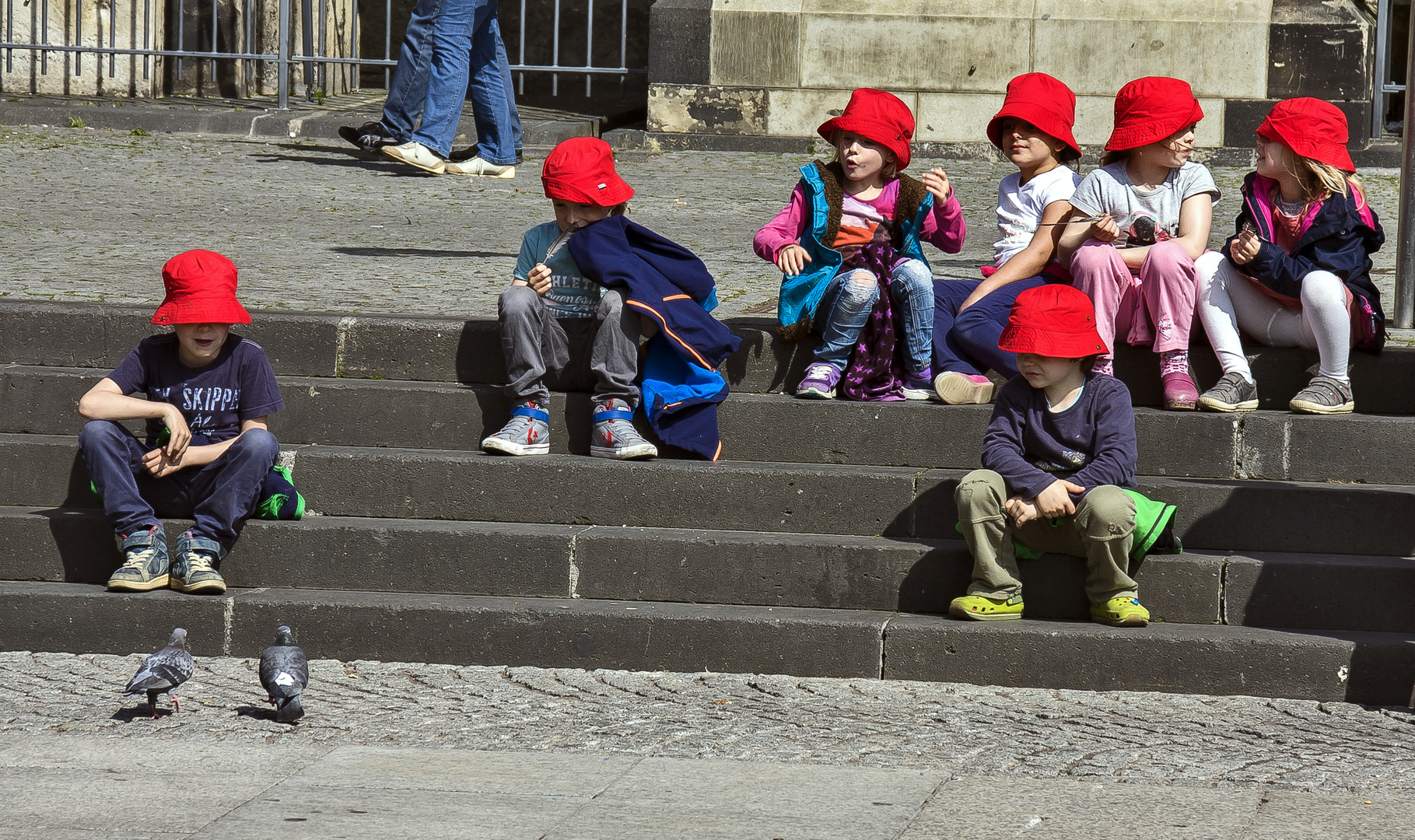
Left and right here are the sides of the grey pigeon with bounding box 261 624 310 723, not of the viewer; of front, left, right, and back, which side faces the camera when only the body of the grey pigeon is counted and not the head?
back

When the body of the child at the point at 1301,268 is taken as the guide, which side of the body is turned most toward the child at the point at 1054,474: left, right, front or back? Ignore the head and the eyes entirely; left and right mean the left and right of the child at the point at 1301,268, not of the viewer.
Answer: front

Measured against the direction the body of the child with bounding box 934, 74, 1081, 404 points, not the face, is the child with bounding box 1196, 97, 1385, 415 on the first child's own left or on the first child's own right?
on the first child's own left

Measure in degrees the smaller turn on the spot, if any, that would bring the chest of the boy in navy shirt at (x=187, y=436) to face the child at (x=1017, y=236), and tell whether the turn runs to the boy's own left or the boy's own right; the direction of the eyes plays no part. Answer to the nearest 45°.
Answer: approximately 90° to the boy's own left

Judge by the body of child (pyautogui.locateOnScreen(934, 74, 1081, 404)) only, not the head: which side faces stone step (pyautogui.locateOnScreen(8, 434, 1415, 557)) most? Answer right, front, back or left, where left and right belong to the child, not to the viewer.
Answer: front

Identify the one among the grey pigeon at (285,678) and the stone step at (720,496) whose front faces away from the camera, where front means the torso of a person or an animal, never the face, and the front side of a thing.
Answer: the grey pigeon

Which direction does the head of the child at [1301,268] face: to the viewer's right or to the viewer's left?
to the viewer's left

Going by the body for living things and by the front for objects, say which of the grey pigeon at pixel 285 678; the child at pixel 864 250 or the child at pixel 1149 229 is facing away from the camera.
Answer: the grey pigeon
